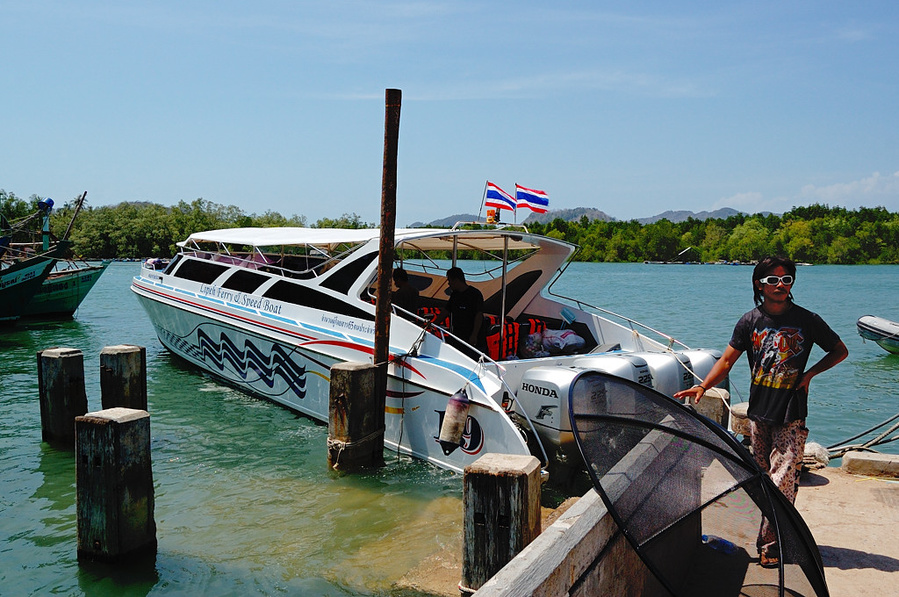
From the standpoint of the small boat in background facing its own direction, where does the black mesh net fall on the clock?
The black mesh net is roughly at 9 o'clock from the small boat in background.

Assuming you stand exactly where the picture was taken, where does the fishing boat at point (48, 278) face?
facing to the right of the viewer

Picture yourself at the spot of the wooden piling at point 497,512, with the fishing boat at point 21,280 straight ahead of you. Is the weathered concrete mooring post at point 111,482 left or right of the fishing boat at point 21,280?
left

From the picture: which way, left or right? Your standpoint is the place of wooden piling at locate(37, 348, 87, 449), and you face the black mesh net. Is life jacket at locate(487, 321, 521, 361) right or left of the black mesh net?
left

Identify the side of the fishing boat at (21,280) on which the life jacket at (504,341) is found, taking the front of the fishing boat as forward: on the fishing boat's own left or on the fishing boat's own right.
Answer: on the fishing boat's own right

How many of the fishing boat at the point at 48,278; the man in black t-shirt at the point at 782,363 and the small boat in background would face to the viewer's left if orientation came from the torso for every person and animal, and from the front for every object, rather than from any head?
1

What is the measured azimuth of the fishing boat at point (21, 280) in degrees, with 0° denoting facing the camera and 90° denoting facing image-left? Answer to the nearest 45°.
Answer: approximately 270°

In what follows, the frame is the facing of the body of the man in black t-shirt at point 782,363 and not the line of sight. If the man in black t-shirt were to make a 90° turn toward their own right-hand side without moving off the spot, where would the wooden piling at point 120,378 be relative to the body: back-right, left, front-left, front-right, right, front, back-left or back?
front

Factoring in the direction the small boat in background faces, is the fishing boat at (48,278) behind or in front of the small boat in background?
in front

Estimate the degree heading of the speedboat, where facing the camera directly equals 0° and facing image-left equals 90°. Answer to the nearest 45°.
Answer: approximately 135°

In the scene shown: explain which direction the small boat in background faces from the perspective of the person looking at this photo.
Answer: facing to the left of the viewer

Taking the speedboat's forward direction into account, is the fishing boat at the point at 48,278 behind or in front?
in front
